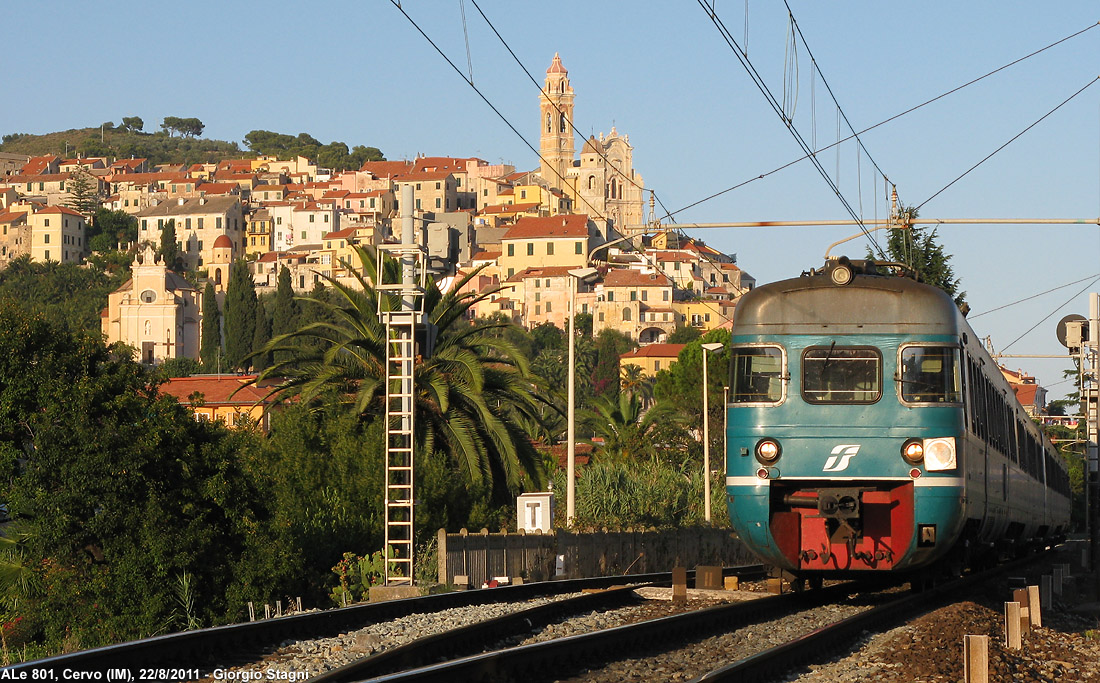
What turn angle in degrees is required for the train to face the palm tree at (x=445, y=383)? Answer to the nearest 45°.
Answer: approximately 135° to its right

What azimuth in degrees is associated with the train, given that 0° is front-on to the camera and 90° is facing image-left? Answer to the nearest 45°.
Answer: approximately 0°
